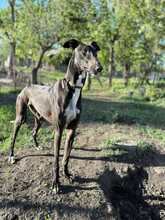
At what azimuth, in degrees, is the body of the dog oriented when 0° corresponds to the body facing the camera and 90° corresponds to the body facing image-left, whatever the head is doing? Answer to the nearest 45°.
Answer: approximately 315°

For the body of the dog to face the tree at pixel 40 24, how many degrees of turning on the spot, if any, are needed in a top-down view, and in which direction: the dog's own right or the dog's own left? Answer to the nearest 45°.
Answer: approximately 135° to the dog's own left

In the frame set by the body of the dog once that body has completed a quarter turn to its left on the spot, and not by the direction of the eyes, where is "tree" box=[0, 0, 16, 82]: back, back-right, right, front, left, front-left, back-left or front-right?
front-left
